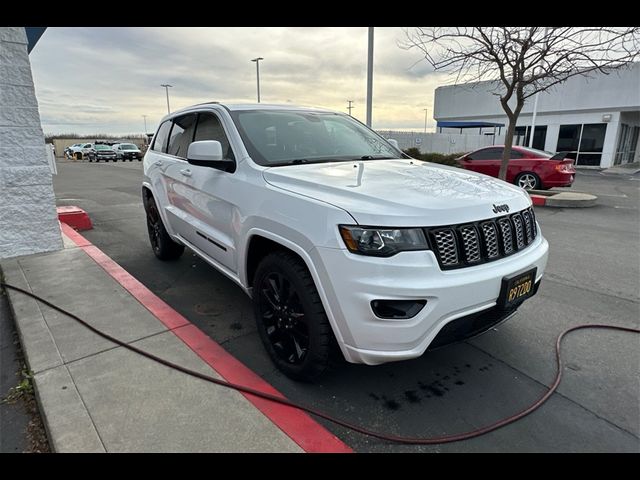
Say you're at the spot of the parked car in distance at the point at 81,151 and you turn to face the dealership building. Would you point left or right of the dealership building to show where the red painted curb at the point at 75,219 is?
right

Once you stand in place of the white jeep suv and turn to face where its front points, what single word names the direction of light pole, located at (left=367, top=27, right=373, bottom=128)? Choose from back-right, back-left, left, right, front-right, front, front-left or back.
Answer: back-left

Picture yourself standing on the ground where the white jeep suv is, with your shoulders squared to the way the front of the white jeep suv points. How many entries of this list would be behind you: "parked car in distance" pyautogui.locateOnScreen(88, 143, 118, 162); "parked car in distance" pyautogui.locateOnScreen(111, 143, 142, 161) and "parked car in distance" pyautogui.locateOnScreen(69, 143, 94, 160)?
3

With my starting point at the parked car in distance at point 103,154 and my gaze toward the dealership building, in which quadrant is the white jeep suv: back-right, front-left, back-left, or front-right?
front-right

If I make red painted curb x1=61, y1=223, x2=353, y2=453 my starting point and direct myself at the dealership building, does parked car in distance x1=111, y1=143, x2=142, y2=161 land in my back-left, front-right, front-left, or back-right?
front-left

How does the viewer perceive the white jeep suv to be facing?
facing the viewer and to the right of the viewer

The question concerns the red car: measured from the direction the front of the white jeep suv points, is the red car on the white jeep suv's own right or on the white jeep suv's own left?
on the white jeep suv's own left

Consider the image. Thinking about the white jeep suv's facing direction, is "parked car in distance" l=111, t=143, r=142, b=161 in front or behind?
behind

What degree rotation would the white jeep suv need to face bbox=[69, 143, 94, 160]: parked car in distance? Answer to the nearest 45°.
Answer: approximately 180°

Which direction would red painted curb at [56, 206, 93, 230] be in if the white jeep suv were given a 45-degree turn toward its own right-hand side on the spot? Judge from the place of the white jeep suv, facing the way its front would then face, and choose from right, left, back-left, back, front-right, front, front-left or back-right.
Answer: back-right

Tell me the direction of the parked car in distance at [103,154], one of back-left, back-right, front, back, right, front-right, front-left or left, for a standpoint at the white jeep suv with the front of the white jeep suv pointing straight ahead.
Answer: back
